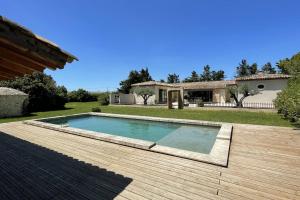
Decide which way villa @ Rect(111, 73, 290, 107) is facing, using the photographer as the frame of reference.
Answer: facing the viewer

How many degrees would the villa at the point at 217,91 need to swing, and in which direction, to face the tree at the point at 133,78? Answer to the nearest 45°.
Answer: approximately 90° to its right

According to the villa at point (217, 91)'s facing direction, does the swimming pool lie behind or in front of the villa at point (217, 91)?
in front

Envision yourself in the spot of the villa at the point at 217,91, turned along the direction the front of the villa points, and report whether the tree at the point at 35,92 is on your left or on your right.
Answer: on your right

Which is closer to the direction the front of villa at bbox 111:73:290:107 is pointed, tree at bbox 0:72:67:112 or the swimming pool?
the swimming pool

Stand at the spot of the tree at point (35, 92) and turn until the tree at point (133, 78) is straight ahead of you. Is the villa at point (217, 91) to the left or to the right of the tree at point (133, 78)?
right

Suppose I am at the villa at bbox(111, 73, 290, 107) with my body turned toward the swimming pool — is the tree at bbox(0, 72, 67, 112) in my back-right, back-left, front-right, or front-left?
front-right
